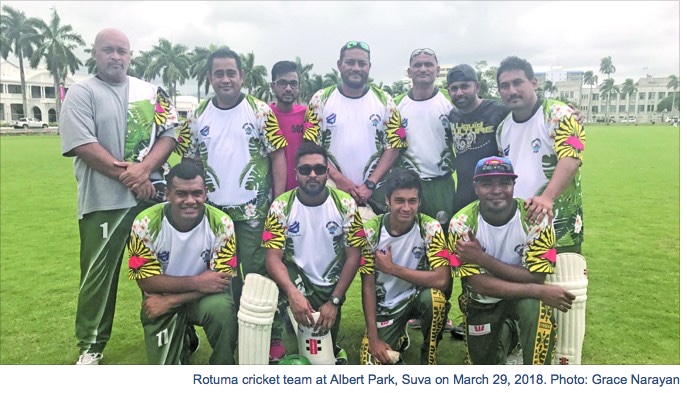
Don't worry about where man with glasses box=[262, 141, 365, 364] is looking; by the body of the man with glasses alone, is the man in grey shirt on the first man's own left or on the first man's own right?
on the first man's own right

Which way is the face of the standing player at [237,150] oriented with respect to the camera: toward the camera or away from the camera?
toward the camera

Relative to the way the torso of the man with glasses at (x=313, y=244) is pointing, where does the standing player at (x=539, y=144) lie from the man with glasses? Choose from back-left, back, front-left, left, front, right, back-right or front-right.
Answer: left

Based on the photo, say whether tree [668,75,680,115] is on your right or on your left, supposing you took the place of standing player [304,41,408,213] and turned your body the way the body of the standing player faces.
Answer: on your left

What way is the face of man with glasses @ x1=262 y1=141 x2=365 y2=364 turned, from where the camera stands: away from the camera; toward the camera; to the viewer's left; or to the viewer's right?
toward the camera

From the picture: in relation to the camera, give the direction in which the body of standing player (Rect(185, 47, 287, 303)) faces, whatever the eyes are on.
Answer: toward the camera

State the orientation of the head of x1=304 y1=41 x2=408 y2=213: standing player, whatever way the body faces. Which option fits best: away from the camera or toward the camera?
toward the camera

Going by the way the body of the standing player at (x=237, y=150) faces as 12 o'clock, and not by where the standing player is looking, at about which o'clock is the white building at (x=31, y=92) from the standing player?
The white building is roughly at 5 o'clock from the standing player.

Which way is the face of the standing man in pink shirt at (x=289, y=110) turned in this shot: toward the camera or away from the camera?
toward the camera

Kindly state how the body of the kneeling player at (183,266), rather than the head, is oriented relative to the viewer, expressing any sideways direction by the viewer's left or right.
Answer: facing the viewer

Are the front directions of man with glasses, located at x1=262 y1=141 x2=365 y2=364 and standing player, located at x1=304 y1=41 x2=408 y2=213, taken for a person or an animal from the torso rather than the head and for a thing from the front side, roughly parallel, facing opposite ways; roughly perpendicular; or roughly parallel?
roughly parallel

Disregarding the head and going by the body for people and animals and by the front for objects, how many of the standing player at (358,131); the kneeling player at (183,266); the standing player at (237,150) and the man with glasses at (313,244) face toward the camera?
4

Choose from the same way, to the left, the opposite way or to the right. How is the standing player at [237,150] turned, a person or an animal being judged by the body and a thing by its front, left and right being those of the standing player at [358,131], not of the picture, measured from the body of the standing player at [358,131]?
the same way

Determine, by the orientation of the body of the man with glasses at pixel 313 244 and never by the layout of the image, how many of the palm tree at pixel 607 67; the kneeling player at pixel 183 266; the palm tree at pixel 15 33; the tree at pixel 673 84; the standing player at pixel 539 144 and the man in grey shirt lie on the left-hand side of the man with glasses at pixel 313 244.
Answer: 3
